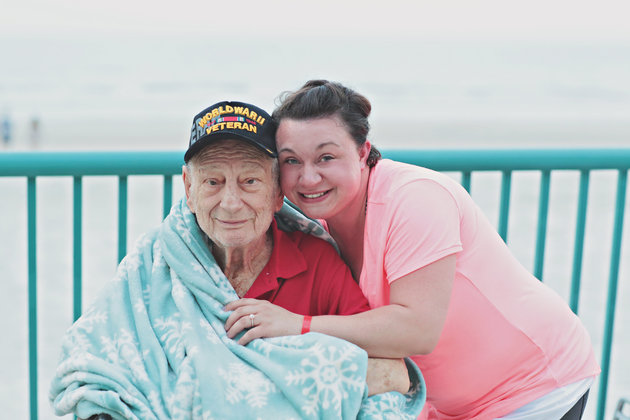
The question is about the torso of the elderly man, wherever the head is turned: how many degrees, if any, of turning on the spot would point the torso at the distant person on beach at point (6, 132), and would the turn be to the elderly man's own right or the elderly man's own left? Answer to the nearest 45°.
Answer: approximately 180°

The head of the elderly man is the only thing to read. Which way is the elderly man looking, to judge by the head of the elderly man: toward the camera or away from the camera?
toward the camera

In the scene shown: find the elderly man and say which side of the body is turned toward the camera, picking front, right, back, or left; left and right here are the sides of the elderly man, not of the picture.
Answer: front
